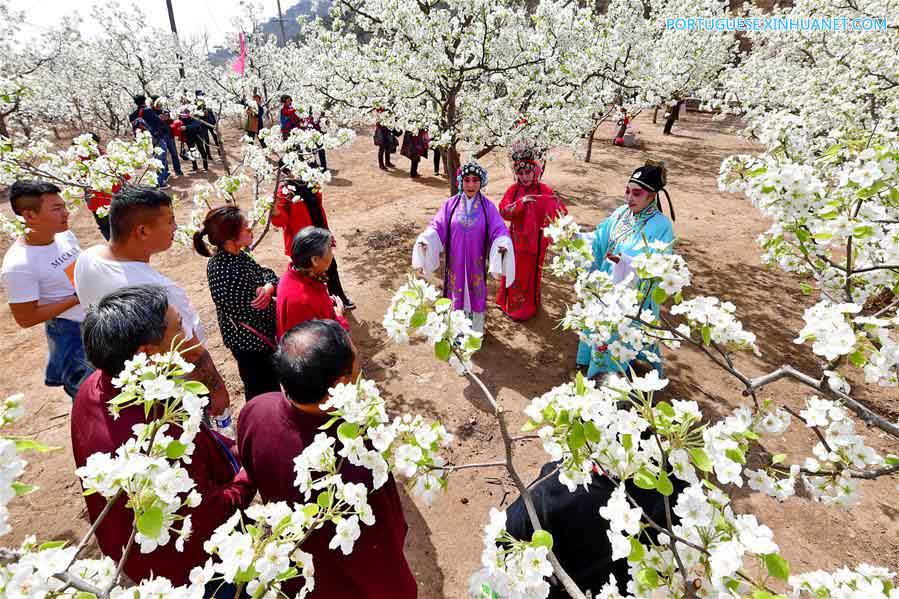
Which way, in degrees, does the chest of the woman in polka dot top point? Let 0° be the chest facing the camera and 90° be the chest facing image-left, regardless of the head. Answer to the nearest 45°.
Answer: approximately 270°

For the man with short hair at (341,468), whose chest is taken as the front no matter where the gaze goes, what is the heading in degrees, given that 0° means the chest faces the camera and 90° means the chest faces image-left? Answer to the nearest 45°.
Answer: approximately 225°

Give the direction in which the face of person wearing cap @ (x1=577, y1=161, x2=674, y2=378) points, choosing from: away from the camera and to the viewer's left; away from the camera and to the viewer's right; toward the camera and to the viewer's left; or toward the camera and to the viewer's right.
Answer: toward the camera and to the viewer's left

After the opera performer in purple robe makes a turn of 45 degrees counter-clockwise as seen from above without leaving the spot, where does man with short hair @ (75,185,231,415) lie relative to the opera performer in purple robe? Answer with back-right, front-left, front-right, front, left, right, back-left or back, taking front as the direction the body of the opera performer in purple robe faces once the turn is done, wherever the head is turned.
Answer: right

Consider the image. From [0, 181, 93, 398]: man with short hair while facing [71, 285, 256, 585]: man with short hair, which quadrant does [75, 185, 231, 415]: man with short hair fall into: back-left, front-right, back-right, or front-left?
front-left

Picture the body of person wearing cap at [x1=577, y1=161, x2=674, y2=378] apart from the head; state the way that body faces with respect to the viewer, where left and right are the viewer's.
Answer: facing the viewer and to the left of the viewer

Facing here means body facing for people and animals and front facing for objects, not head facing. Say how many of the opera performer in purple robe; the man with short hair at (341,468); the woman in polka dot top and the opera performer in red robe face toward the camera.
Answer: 2

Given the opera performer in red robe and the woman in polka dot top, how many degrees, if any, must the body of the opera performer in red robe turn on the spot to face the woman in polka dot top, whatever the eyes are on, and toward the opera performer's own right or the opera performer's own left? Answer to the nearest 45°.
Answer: approximately 45° to the opera performer's own right

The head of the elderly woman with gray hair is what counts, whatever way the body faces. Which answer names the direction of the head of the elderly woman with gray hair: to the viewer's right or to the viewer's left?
to the viewer's right

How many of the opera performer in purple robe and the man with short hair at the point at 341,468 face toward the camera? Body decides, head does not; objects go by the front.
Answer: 1

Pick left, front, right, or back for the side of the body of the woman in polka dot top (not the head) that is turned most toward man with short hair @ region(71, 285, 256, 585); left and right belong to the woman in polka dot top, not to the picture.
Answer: right

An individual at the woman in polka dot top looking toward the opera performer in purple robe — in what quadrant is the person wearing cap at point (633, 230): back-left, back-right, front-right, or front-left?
front-right

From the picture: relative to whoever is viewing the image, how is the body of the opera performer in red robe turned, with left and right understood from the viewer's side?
facing the viewer

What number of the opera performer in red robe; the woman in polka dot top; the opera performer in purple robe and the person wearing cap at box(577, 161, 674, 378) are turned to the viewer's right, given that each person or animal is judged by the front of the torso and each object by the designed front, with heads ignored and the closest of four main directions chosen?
1

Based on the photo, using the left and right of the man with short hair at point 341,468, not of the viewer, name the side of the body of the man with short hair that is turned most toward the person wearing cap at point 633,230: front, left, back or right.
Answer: front
